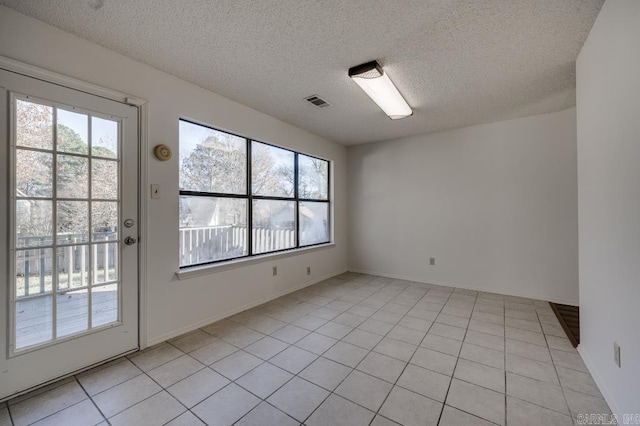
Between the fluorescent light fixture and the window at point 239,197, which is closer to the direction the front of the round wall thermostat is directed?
the fluorescent light fixture

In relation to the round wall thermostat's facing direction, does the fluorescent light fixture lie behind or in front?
in front

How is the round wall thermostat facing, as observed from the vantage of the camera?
facing the viewer and to the right of the viewer

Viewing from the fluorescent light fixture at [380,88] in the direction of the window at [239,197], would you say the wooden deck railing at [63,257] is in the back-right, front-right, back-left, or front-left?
front-left

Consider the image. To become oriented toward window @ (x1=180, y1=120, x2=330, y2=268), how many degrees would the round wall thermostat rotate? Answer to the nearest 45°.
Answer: approximately 90° to its left
